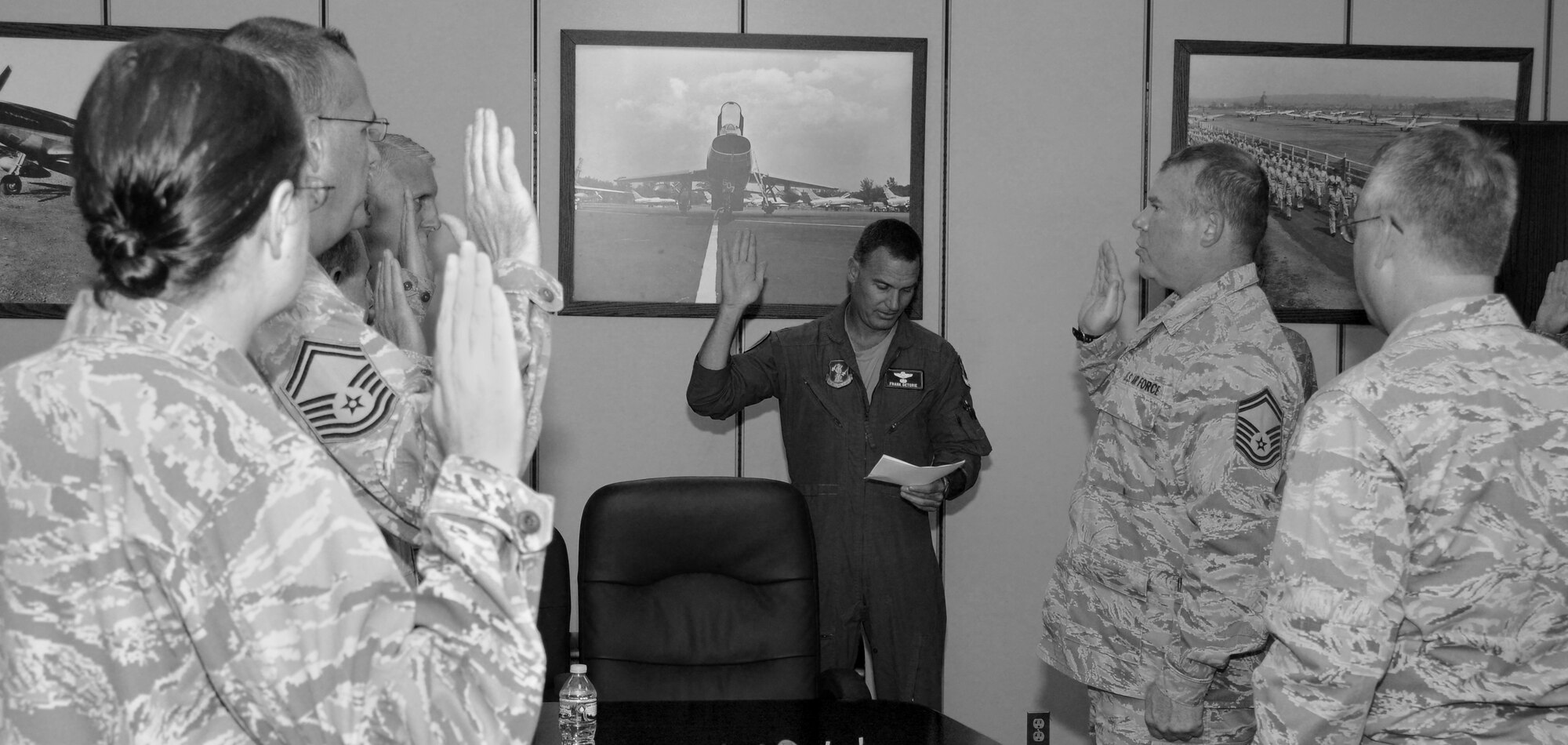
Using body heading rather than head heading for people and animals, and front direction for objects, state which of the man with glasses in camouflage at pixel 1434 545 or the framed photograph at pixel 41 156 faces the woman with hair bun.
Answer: the framed photograph

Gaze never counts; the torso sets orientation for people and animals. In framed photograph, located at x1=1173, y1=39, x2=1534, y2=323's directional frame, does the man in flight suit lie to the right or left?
on its right

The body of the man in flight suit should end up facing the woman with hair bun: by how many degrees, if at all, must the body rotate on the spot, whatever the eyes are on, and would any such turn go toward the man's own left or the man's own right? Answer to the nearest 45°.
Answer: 0° — they already face them

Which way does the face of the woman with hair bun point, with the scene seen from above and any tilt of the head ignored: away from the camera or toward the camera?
away from the camera

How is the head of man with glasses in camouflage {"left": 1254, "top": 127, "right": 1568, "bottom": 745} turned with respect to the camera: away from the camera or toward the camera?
away from the camera

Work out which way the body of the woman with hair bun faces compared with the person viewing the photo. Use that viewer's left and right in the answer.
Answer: facing away from the viewer and to the right of the viewer

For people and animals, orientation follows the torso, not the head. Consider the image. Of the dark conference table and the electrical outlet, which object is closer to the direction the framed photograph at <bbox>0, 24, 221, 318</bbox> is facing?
the dark conference table
